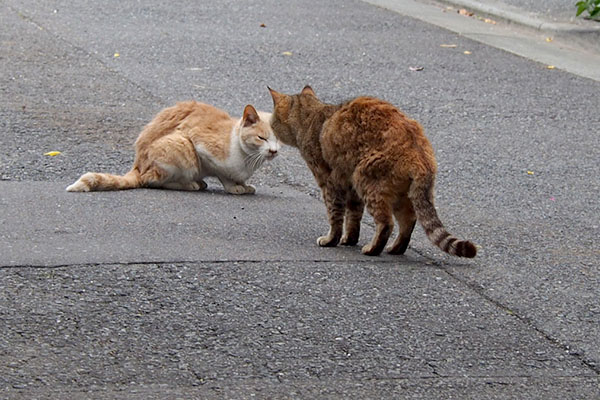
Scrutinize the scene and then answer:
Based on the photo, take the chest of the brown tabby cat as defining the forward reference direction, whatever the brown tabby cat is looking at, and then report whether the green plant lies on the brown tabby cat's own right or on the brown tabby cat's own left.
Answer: on the brown tabby cat's own right

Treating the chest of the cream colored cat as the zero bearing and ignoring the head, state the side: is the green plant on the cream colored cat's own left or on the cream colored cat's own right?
on the cream colored cat's own left

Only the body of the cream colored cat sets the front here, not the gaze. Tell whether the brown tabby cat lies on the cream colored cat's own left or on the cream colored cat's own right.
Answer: on the cream colored cat's own right

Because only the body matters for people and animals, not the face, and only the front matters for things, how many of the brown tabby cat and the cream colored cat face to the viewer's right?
1

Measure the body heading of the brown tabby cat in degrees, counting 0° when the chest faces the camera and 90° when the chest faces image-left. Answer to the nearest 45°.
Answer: approximately 135°

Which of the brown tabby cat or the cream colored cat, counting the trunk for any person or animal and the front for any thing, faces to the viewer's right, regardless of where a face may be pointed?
the cream colored cat

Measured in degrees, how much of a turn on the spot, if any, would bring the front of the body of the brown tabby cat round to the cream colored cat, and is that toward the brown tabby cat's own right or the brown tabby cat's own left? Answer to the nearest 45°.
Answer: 0° — it already faces it

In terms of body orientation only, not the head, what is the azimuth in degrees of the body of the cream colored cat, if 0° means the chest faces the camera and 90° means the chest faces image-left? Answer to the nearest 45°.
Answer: approximately 270°

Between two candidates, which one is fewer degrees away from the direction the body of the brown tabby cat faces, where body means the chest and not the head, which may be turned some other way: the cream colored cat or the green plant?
the cream colored cat
